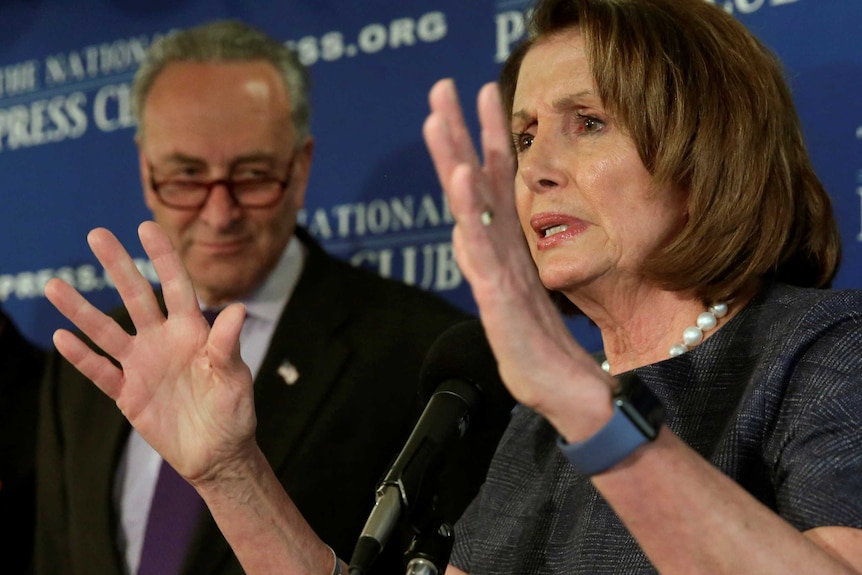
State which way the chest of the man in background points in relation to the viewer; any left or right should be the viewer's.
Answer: facing the viewer and to the left of the viewer

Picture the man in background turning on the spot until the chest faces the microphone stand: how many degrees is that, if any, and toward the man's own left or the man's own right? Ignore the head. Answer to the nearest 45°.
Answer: approximately 45° to the man's own left

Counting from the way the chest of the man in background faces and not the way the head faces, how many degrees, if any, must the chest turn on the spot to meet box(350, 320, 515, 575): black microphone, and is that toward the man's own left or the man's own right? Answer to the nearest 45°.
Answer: approximately 45° to the man's own left
